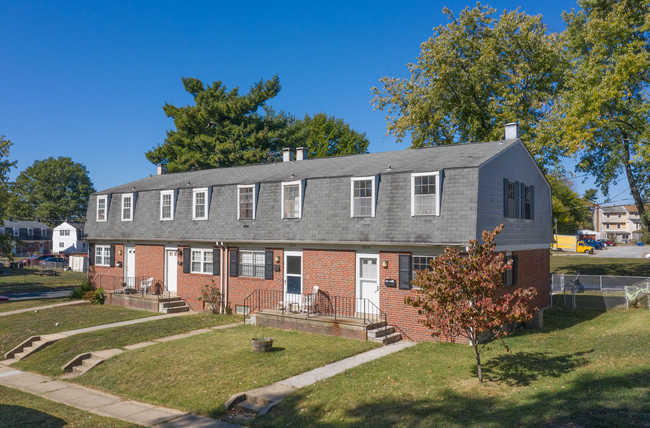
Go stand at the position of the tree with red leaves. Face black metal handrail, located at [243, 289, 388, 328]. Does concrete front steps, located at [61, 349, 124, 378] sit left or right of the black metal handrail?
left

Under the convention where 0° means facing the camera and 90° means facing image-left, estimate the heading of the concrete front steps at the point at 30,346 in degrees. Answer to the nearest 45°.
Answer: approximately 45°

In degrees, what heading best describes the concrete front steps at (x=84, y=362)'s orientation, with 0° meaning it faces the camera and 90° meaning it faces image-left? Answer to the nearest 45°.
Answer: approximately 45°

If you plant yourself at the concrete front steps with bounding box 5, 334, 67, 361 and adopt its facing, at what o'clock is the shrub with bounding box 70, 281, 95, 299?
The shrub is roughly at 5 o'clock from the concrete front steps.

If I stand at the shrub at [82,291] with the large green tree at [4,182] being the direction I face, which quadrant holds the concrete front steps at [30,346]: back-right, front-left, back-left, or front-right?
back-left

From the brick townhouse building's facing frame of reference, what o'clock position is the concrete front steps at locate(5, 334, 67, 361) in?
The concrete front steps is roughly at 1 o'clock from the brick townhouse building.

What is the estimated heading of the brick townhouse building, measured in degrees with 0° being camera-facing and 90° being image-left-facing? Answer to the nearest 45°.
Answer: approximately 45°

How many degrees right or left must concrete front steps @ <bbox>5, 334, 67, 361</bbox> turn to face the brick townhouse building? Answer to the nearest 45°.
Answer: approximately 135° to its left
